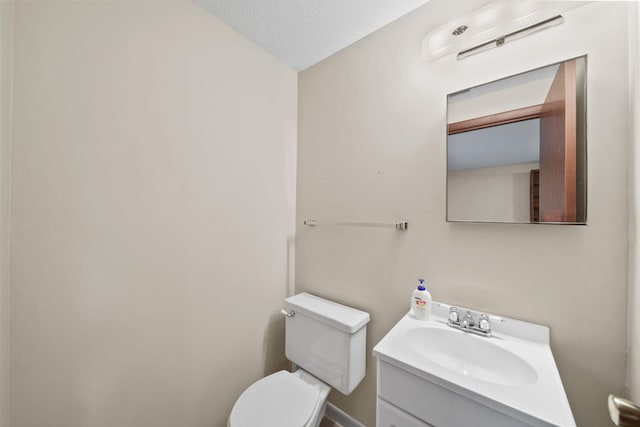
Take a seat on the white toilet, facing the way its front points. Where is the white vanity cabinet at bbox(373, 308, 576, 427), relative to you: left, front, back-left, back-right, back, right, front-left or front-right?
left

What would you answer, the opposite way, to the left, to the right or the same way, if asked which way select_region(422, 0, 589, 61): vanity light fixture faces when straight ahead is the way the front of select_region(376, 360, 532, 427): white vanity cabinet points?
the same way

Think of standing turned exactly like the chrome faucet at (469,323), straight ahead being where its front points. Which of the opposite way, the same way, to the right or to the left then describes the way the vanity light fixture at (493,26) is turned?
the same way

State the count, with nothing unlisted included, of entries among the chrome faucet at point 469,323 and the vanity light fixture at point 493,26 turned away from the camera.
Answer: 0

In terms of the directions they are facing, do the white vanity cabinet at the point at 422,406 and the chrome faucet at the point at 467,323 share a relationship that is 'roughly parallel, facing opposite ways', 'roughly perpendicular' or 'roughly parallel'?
roughly parallel

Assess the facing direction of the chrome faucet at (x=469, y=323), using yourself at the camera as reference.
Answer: facing the viewer and to the left of the viewer

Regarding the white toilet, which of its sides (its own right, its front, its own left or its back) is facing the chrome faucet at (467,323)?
left

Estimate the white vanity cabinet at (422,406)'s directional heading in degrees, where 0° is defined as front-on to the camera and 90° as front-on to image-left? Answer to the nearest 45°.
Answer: approximately 45°
